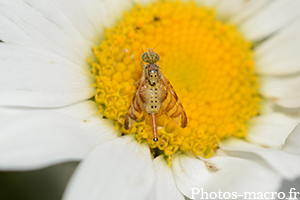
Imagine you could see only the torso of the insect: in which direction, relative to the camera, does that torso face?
away from the camera
